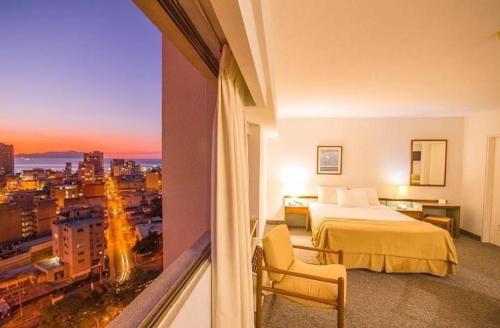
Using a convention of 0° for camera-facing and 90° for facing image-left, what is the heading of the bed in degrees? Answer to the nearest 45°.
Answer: approximately 0°

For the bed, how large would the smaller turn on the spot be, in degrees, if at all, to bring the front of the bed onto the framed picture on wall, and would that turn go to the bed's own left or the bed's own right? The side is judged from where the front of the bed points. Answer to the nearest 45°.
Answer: approximately 135° to the bed's own right

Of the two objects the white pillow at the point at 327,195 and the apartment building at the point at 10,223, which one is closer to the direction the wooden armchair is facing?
the white pillow

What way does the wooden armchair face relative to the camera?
to the viewer's right

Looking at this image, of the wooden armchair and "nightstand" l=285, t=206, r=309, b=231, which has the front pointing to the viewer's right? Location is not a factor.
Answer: the wooden armchair

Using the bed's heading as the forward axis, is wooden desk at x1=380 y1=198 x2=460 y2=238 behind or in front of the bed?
behind

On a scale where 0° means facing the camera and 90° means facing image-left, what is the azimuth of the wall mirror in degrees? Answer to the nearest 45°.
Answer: approximately 0°
